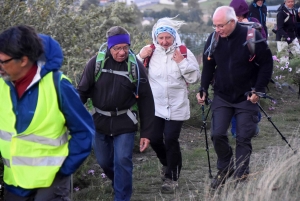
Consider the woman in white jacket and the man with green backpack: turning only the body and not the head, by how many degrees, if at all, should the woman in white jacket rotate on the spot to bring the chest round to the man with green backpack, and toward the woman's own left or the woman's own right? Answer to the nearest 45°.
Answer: approximately 45° to the woman's own right

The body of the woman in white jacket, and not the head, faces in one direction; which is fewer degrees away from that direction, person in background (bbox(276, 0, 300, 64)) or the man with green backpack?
the man with green backpack

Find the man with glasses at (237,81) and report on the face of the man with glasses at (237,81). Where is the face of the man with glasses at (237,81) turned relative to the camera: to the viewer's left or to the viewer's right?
to the viewer's left

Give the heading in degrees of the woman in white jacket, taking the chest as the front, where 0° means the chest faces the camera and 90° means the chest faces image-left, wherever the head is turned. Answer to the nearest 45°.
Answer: approximately 0°

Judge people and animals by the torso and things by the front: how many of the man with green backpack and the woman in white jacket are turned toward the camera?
2
